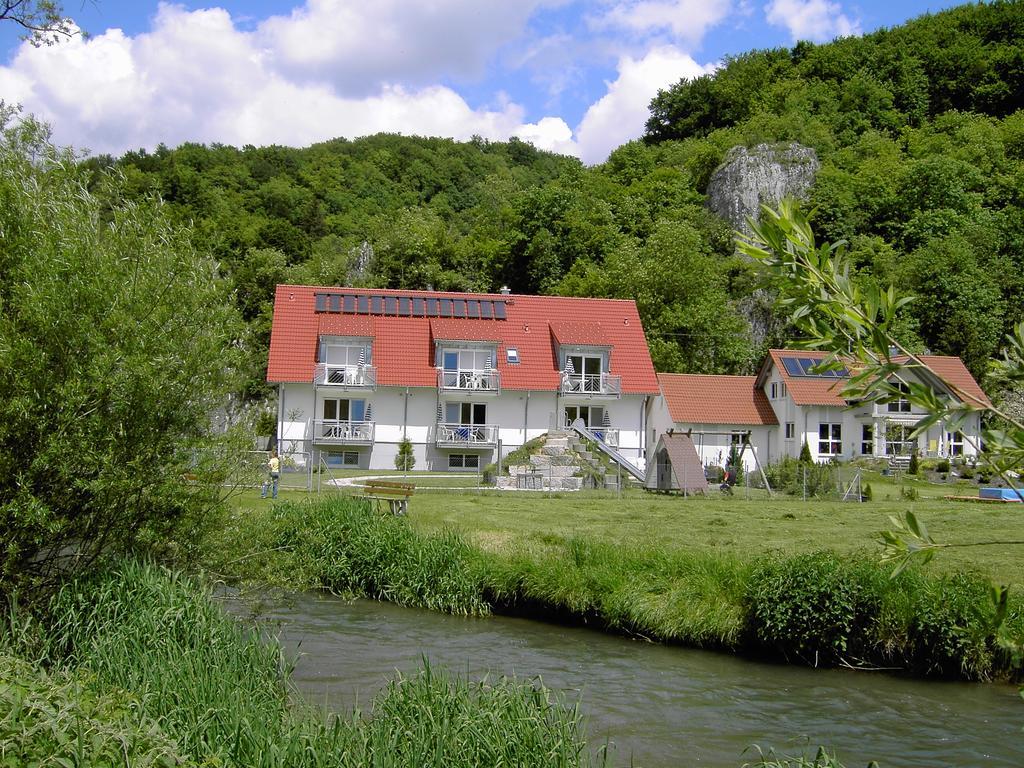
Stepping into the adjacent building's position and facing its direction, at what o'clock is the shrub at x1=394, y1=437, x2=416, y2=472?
The shrub is roughly at 2 o'clock from the adjacent building.

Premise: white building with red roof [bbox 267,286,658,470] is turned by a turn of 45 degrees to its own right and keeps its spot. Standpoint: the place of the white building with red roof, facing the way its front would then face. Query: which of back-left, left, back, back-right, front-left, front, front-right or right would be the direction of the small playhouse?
left

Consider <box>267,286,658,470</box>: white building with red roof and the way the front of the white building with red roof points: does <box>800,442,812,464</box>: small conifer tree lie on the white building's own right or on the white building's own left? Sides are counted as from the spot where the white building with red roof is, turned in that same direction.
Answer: on the white building's own left

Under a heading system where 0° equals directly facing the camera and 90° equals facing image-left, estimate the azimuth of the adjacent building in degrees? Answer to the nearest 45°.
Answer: approximately 0°

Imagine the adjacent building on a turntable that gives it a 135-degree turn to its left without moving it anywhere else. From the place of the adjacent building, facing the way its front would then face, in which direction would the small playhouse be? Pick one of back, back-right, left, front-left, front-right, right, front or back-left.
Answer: back-right

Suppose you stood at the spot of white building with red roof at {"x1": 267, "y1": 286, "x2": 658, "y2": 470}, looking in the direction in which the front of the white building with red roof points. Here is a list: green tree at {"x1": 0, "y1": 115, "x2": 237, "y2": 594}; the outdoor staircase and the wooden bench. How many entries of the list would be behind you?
0

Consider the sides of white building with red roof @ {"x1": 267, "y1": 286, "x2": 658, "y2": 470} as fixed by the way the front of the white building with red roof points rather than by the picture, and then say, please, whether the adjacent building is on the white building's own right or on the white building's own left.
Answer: on the white building's own left

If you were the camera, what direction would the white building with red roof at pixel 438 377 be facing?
facing the viewer

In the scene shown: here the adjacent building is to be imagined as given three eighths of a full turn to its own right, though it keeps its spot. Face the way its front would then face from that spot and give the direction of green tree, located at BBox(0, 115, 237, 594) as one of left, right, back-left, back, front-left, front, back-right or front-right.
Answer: back-left

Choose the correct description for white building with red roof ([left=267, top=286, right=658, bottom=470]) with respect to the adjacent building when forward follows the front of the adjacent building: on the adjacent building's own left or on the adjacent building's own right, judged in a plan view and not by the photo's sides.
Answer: on the adjacent building's own right

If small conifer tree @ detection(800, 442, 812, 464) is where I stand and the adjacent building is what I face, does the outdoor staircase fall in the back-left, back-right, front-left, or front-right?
back-left

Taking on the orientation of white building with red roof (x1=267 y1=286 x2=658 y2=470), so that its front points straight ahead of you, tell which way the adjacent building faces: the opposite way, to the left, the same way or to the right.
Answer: the same way

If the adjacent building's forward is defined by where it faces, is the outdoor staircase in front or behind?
in front

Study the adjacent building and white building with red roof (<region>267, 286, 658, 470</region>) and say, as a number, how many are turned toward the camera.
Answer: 2

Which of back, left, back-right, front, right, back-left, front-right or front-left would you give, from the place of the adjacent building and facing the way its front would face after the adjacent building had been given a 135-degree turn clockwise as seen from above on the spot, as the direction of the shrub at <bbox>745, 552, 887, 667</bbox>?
back-left

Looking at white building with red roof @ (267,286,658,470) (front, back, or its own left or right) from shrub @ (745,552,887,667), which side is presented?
front
